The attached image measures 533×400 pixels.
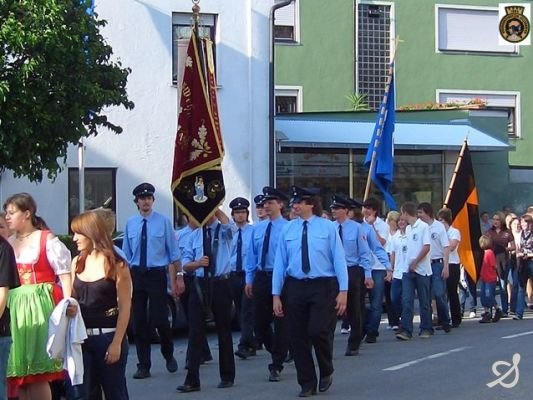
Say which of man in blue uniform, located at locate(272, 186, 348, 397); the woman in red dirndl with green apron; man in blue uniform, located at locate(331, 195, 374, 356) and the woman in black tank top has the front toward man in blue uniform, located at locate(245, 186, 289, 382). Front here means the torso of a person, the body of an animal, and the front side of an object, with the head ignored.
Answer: man in blue uniform, located at locate(331, 195, 374, 356)

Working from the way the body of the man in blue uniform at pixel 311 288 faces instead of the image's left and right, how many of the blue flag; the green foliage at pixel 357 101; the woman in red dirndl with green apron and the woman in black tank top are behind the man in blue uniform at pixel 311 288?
2

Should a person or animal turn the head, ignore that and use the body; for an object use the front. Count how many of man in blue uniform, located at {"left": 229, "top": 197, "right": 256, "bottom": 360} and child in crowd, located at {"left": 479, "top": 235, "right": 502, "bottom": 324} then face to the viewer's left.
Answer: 1

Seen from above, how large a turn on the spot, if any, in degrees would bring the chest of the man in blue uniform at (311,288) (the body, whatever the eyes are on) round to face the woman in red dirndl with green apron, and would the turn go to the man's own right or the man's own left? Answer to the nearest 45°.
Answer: approximately 45° to the man's own right

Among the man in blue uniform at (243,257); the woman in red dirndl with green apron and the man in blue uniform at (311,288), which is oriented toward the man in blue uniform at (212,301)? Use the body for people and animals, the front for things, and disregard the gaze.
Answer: the man in blue uniform at (243,257)

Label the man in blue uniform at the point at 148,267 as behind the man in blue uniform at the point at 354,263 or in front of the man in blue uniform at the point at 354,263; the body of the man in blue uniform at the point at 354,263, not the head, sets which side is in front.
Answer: in front

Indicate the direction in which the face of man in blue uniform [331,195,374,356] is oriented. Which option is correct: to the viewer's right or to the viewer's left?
to the viewer's left

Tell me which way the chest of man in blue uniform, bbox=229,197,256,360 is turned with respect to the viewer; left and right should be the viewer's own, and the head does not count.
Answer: facing the viewer

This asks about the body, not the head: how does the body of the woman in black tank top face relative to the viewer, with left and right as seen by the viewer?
facing the viewer and to the left of the viewer
